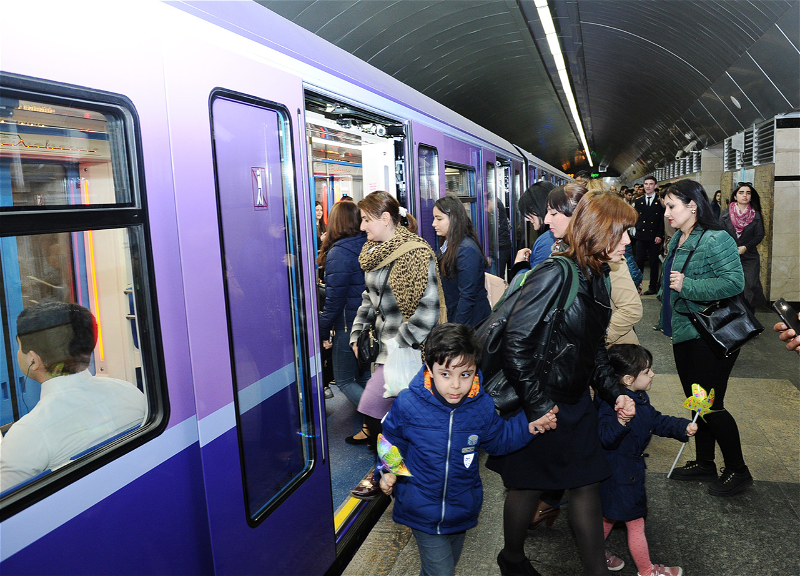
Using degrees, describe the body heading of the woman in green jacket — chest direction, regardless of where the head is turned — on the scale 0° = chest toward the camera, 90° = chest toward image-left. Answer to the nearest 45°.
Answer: approximately 90°

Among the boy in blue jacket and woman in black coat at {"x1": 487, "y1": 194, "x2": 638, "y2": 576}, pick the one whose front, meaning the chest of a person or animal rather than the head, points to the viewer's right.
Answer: the woman in black coat

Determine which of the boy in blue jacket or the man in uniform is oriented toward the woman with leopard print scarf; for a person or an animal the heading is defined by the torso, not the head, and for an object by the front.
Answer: the man in uniform

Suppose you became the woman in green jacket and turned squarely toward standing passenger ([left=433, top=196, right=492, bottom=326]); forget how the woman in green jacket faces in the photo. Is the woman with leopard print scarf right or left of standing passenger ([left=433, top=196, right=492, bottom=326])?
left
